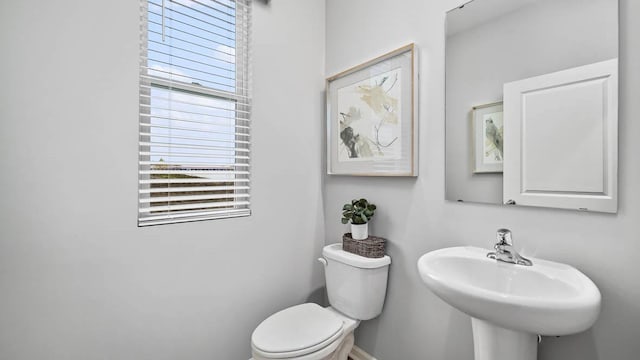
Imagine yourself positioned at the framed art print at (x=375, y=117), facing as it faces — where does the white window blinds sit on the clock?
The white window blinds is roughly at 1 o'clock from the framed art print.

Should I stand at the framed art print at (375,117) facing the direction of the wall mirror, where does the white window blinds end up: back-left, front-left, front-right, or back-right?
back-right

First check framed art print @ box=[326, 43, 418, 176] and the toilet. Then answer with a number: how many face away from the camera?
0

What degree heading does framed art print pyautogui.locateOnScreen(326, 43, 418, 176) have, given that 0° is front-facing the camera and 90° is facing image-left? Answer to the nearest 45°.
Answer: approximately 45°

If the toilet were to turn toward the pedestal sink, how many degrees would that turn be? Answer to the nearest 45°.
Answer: approximately 90° to its left

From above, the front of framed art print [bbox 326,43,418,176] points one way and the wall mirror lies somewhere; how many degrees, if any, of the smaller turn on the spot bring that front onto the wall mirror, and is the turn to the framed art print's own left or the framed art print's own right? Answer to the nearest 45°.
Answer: approximately 90° to the framed art print's own left

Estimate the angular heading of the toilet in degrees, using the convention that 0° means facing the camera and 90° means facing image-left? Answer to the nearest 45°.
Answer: approximately 45°
